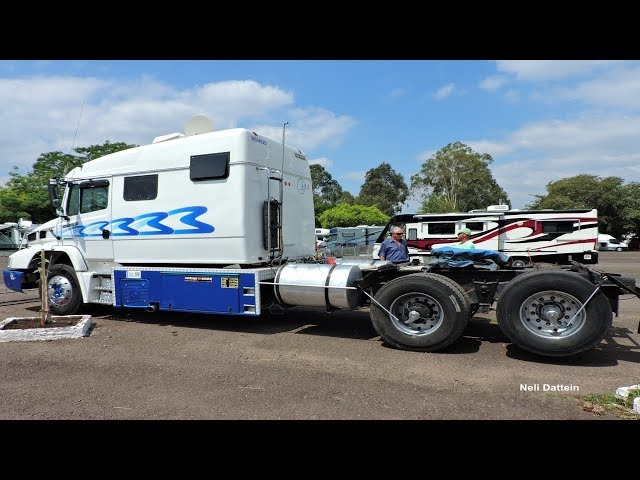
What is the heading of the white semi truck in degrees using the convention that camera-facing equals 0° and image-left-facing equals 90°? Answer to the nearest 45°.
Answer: approximately 135°

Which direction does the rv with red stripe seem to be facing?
to the viewer's left

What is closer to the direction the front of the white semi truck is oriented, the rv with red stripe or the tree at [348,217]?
the tree

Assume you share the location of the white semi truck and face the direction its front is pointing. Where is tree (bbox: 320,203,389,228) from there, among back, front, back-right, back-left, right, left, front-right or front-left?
front-right

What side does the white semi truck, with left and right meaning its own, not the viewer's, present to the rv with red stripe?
right

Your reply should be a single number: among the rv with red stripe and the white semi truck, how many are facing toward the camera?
0

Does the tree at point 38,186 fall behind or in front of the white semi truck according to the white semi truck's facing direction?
in front
